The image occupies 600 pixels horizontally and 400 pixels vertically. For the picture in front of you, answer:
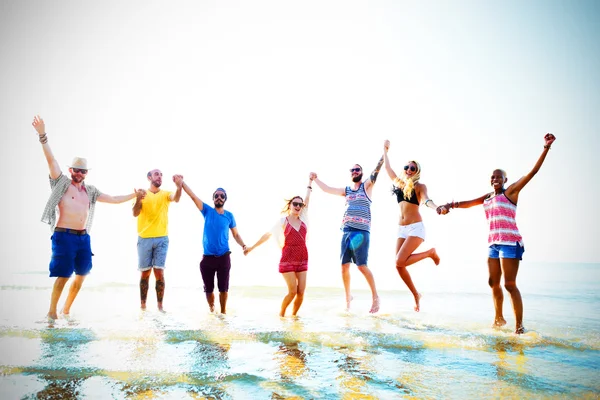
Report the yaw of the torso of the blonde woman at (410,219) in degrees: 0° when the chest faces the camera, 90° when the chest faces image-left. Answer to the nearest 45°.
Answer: approximately 45°

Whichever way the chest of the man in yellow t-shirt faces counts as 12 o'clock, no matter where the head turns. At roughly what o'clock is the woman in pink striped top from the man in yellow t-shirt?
The woman in pink striped top is roughly at 10 o'clock from the man in yellow t-shirt.

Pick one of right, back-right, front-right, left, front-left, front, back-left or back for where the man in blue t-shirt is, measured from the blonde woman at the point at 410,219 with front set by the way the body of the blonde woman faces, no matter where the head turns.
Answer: front-right

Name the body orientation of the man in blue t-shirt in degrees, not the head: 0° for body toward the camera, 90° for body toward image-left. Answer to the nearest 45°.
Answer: approximately 0°

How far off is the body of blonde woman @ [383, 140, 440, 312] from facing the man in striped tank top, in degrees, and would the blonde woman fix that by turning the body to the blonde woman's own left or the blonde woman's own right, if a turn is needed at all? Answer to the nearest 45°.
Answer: approximately 45° to the blonde woman's own right

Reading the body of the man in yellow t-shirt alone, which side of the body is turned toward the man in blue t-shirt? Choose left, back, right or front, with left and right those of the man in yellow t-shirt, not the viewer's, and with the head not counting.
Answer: left

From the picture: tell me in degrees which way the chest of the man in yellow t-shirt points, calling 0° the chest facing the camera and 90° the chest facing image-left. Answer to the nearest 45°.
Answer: approximately 0°
